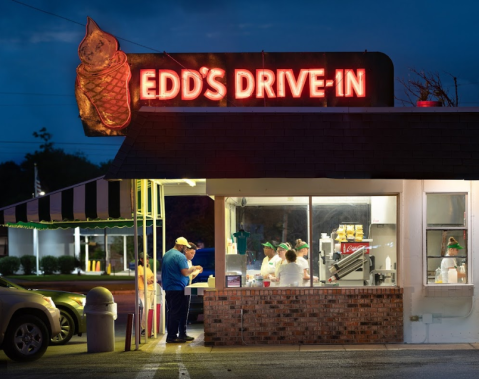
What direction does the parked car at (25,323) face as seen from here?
to the viewer's right

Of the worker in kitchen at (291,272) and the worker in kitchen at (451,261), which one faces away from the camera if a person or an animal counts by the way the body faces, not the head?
the worker in kitchen at (291,272)

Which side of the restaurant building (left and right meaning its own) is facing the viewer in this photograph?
front

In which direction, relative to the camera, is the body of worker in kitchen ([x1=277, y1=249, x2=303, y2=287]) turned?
away from the camera

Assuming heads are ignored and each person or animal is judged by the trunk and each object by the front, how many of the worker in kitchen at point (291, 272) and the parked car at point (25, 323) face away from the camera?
1

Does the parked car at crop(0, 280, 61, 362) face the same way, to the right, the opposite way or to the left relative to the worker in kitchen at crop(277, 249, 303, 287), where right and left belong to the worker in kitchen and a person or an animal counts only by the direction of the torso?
to the right
